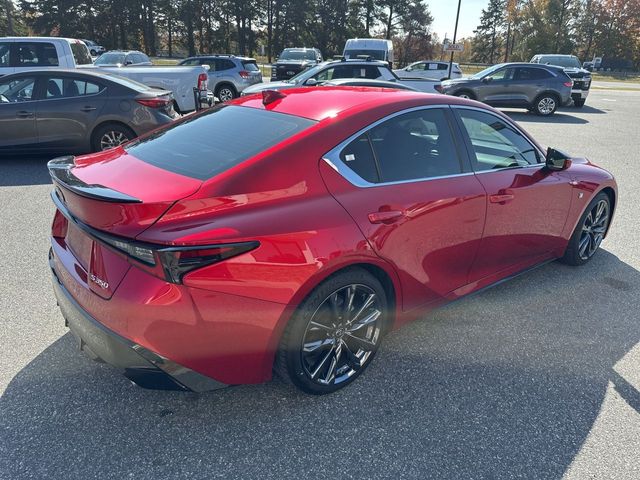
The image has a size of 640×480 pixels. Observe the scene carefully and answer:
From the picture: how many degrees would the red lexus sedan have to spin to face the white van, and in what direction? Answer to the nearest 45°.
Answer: approximately 45° to its left

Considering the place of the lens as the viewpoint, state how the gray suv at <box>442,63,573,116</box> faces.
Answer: facing to the left of the viewer

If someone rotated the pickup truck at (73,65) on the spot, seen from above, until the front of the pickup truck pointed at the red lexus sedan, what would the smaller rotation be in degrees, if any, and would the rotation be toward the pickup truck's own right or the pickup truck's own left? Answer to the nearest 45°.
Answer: approximately 90° to the pickup truck's own left

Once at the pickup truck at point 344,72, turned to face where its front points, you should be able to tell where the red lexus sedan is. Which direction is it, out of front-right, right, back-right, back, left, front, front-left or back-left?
left

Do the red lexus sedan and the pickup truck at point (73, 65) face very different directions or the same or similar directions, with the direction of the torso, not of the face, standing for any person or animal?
very different directions

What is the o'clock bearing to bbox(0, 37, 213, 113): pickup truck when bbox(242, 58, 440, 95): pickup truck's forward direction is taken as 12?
bbox(0, 37, 213, 113): pickup truck is roughly at 11 o'clock from bbox(242, 58, 440, 95): pickup truck.

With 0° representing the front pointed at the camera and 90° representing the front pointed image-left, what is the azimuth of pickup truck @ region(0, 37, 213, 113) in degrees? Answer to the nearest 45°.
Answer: approximately 90°

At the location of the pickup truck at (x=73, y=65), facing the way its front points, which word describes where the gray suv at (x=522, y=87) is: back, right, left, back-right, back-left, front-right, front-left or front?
back

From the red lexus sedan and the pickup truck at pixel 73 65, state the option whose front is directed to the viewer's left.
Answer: the pickup truck

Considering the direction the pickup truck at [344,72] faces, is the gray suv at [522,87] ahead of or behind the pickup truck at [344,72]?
behind

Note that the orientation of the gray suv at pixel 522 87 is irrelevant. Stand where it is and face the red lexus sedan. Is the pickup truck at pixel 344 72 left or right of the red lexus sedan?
right

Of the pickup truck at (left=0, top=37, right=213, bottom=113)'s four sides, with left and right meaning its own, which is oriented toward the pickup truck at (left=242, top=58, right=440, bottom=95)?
back

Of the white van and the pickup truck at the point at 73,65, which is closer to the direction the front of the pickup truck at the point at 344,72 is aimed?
the pickup truck

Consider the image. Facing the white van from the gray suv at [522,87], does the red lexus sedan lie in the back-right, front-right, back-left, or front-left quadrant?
back-left

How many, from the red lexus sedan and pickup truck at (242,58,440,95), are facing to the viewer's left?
1

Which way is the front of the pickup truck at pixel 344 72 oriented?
to the viewer's left

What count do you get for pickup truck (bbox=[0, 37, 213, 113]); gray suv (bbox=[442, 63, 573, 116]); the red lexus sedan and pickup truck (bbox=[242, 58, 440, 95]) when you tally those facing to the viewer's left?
3

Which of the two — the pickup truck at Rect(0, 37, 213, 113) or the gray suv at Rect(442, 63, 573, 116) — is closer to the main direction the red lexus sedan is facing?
the gray suv
